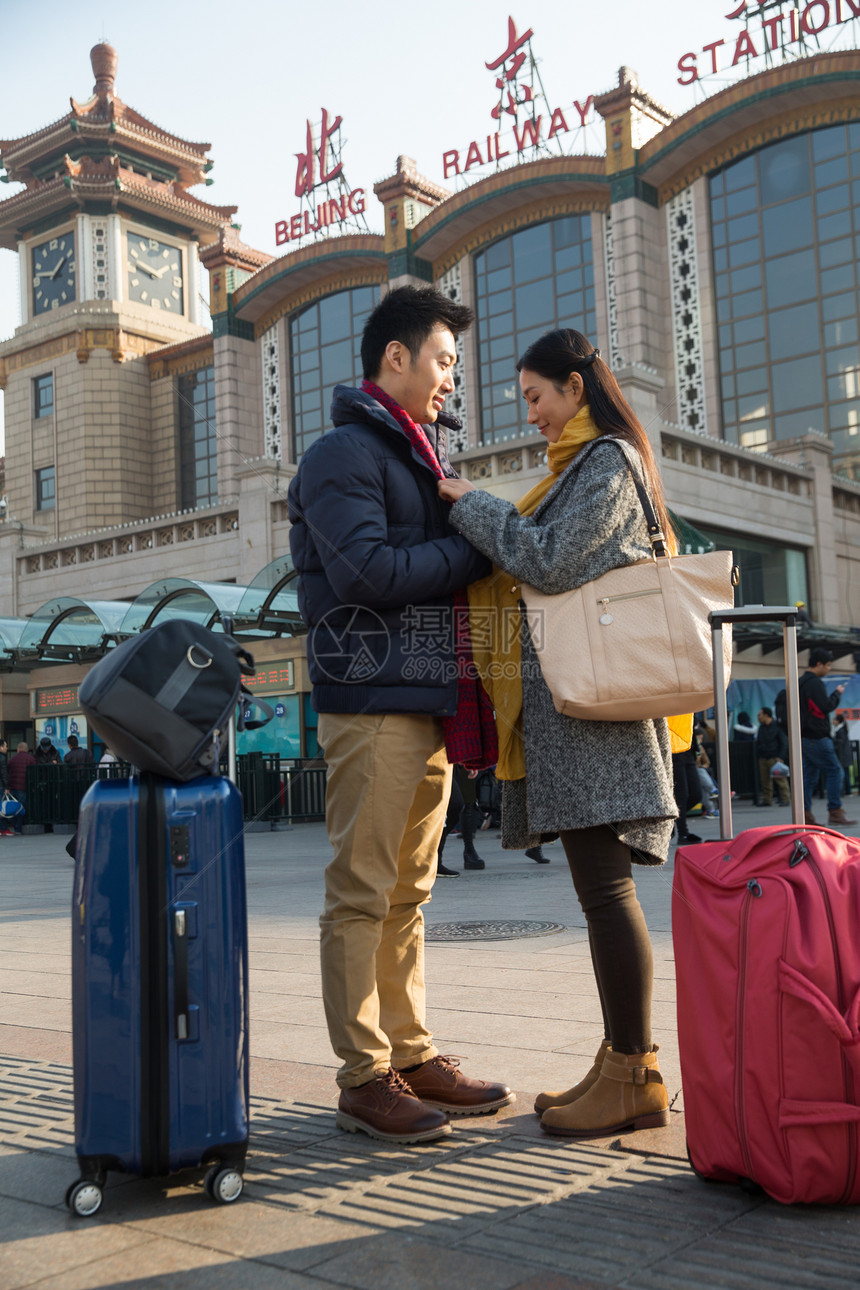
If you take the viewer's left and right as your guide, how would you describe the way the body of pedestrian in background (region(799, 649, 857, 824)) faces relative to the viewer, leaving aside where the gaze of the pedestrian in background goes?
facing to the right of the viewer

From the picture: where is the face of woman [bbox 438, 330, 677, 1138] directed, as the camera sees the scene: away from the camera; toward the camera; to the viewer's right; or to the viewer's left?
to the viewer's left

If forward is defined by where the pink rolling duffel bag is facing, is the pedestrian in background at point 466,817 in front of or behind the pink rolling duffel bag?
behind

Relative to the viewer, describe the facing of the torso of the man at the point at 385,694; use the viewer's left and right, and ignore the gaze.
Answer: facing to the right of the viewer

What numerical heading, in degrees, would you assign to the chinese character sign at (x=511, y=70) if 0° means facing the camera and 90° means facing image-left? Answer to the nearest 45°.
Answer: approximately 45°

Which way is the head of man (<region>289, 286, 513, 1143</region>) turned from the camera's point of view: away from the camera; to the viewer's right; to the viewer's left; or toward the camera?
to the viewer's right

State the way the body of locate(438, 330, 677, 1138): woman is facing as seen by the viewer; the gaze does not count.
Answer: to the viewer's left

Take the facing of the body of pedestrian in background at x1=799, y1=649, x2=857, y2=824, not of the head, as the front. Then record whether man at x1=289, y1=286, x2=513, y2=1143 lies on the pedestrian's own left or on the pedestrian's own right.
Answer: on the pedestrian's own right

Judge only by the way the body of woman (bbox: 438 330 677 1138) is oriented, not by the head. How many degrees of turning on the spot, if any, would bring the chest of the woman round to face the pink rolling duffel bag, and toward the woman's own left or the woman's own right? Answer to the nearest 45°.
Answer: approximately 135° to the woman's own left

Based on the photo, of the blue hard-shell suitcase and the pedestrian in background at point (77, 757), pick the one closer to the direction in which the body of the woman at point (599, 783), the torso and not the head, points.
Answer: the blue hard-shell suitcase
